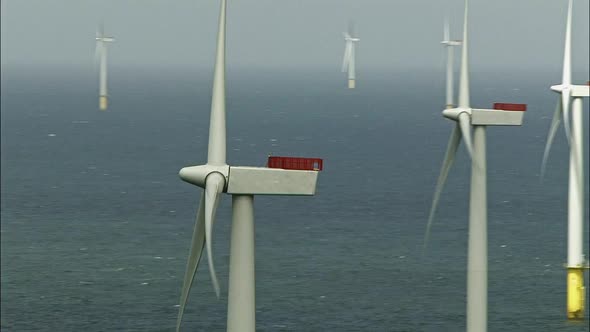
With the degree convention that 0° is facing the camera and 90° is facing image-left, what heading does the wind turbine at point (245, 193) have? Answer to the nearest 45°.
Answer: approximately 90°
